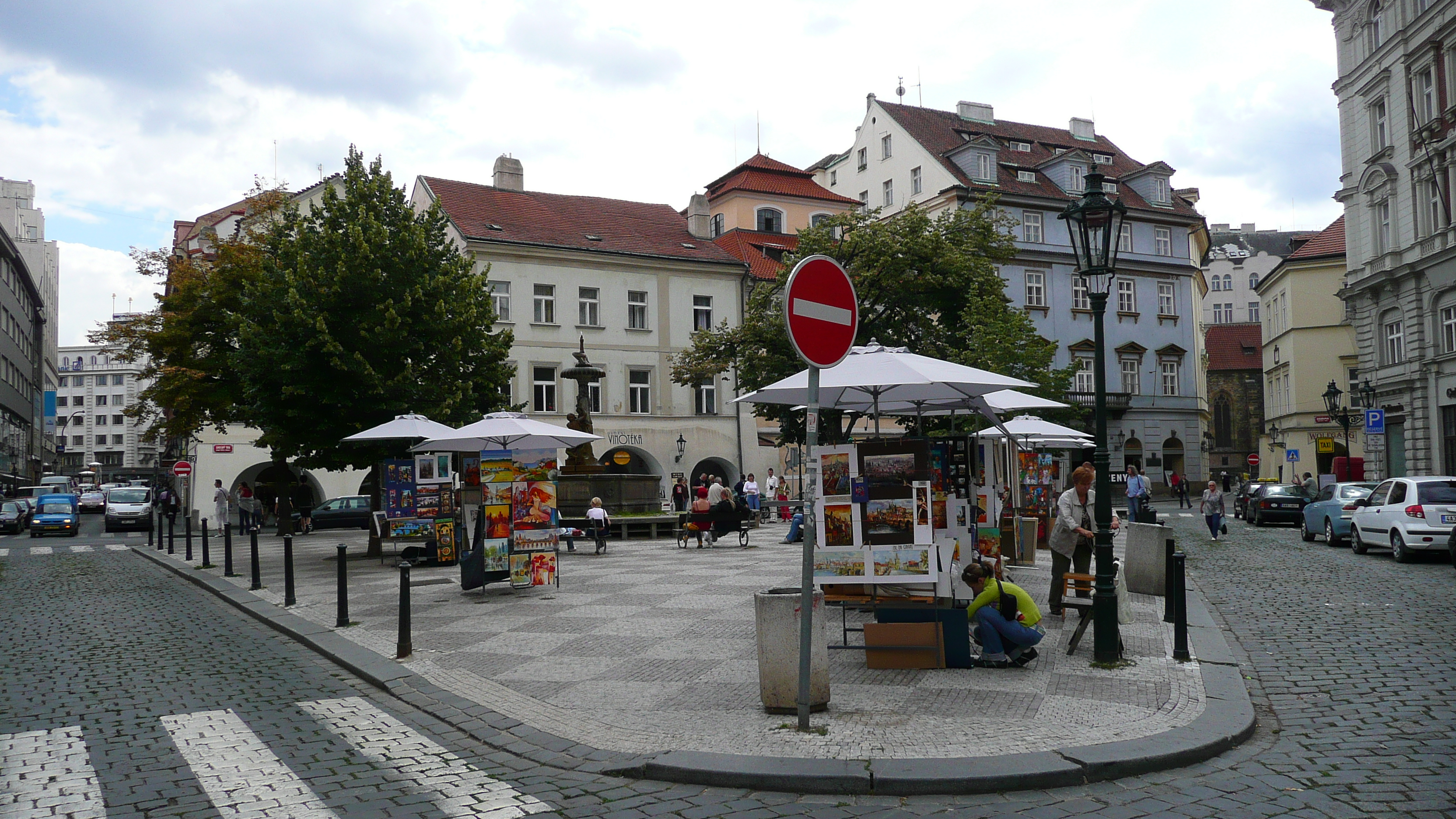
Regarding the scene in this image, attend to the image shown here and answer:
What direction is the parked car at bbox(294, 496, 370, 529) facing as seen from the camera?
to the viewer's left

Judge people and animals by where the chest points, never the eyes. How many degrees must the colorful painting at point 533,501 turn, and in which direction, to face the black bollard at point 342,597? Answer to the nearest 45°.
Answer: approximately 45° to its right

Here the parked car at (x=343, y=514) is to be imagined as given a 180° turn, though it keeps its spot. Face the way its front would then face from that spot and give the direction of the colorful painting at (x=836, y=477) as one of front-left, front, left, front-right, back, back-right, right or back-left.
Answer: right

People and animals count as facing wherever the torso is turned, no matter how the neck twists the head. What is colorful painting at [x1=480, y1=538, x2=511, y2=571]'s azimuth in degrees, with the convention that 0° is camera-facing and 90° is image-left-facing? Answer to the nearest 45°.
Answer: approximately 0°

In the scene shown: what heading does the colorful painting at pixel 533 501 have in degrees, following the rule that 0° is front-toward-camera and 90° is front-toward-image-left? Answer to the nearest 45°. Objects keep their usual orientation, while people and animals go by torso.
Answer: approximately 0°

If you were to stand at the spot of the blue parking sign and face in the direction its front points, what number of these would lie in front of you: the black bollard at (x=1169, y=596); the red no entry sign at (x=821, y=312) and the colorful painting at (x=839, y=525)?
3

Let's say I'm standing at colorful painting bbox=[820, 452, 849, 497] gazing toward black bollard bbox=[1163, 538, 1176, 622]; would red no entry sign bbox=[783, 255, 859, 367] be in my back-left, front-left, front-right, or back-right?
back-right

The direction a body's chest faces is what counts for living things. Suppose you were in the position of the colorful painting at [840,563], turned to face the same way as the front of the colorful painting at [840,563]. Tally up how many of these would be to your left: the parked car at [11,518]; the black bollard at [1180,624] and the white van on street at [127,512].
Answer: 1

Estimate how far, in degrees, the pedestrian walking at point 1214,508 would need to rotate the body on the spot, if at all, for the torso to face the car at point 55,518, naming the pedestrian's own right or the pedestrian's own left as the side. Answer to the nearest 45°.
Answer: approximately 90° to the pedestrian's own right
